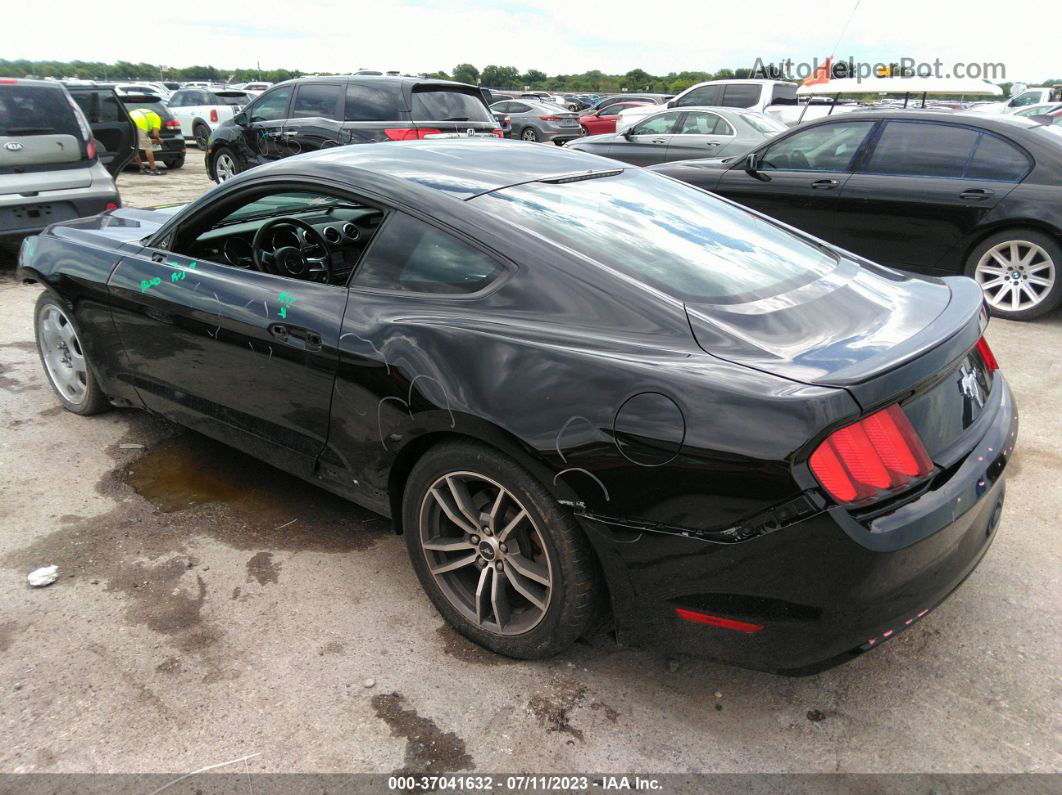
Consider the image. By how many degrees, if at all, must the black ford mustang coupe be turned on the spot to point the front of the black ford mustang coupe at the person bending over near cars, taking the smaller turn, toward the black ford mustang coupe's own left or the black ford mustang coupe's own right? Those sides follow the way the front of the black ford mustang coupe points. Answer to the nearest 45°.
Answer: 0° — it already faces them

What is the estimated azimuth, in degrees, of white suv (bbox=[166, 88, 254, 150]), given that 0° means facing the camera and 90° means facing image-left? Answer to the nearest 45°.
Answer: approximately 135°

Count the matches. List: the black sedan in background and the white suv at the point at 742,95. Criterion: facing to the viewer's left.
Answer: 2

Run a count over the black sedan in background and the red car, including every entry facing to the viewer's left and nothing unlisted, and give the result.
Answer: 2

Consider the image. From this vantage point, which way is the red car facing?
to the viewer's left

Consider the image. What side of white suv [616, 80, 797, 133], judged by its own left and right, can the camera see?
left

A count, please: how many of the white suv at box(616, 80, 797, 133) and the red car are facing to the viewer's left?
2

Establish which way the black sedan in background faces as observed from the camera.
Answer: facing to the left of the viewer

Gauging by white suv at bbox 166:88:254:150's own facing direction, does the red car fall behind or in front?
behind

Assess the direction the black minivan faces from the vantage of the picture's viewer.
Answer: facing away from the viewer and to the left of the viewer

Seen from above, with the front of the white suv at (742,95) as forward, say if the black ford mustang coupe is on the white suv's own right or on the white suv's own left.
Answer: on the white suv's own left

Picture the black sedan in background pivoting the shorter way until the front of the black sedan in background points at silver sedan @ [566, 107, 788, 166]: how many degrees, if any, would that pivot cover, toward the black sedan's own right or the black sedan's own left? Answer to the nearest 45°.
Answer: approximately 45° to the black sedan's own right

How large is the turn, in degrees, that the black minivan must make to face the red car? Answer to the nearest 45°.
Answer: approximately 90° to its right
